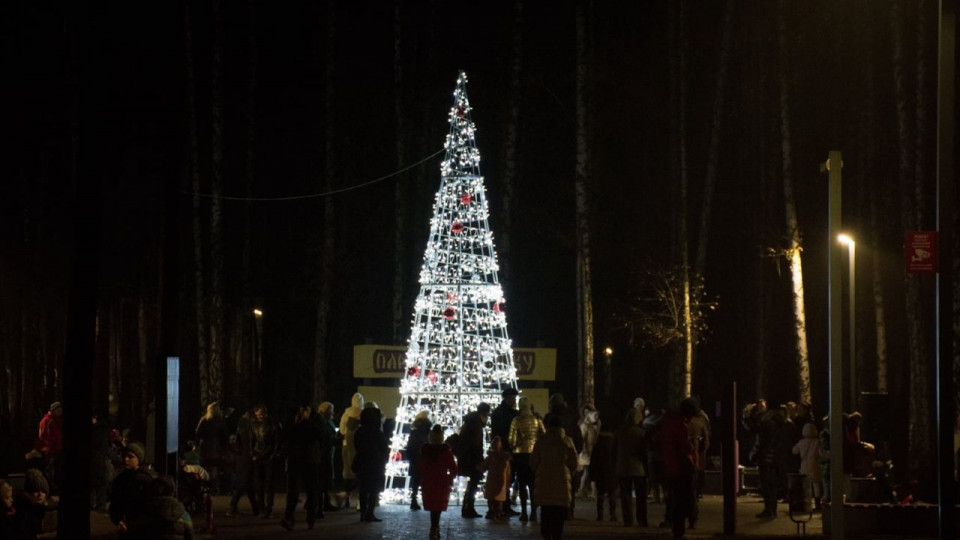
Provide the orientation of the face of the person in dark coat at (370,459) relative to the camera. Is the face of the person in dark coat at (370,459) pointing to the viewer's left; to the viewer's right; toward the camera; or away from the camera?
away from the camera

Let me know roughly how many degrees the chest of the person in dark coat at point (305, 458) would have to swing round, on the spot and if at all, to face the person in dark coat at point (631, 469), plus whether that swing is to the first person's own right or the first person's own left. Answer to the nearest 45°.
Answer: approximately 90° to the first person's own right

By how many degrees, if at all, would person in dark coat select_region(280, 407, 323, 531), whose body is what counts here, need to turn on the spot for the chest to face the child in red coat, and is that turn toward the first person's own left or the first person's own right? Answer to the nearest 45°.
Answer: approximately 135° to the first person's own right

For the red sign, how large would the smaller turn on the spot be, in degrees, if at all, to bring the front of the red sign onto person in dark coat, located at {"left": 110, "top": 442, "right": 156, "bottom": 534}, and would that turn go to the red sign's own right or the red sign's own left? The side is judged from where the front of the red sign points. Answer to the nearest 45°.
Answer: approximately 45° to the red sign's own right

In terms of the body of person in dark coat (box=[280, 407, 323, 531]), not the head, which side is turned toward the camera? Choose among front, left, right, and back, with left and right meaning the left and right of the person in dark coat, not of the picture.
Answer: back

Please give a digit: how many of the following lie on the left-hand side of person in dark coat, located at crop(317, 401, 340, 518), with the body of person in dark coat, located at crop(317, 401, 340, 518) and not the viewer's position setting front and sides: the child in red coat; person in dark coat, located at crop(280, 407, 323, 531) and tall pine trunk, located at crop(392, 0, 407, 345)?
1

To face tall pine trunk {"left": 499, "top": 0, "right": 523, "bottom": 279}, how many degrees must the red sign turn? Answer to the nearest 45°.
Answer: approximately 135° to its right

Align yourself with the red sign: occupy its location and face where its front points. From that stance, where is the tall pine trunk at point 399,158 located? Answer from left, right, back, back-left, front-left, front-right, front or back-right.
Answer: back-right
